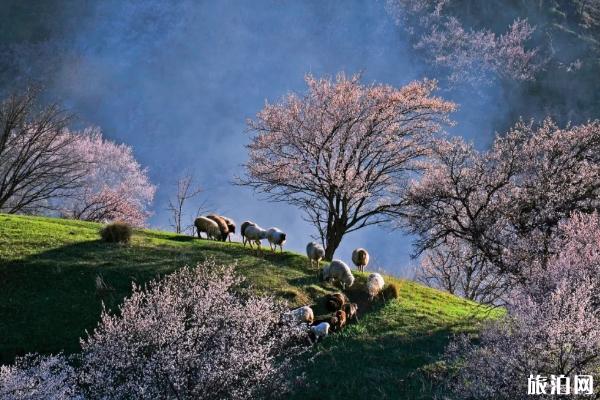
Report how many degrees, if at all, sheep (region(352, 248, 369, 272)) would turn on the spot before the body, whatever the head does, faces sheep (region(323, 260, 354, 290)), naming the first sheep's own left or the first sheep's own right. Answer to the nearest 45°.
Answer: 0° — it already faces it

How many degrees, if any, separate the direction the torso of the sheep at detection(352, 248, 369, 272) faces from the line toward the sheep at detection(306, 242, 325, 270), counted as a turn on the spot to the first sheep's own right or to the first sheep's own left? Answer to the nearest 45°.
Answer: approximately 45° to the first sheep's own right

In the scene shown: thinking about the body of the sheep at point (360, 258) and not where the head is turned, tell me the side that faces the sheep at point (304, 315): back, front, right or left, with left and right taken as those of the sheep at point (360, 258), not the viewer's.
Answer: front

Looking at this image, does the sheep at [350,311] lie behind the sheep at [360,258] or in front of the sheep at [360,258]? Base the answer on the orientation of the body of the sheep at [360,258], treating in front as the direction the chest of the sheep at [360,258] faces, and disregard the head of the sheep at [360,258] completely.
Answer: in front

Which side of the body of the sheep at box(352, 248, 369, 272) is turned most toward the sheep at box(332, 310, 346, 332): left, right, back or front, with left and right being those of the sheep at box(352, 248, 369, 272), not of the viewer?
front

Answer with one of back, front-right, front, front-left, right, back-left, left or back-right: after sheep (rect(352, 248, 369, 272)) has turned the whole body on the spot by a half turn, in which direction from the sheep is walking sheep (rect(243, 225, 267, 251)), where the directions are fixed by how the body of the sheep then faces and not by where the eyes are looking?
left

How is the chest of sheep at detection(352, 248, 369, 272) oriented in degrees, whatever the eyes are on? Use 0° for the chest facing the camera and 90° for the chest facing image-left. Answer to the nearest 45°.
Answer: approximately 0°

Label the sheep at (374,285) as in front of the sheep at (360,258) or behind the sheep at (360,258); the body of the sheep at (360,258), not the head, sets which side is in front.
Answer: in front

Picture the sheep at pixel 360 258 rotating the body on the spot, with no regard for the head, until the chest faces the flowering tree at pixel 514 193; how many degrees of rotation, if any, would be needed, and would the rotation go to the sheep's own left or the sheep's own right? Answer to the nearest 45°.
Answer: approximately 45° to the sheep's own left
